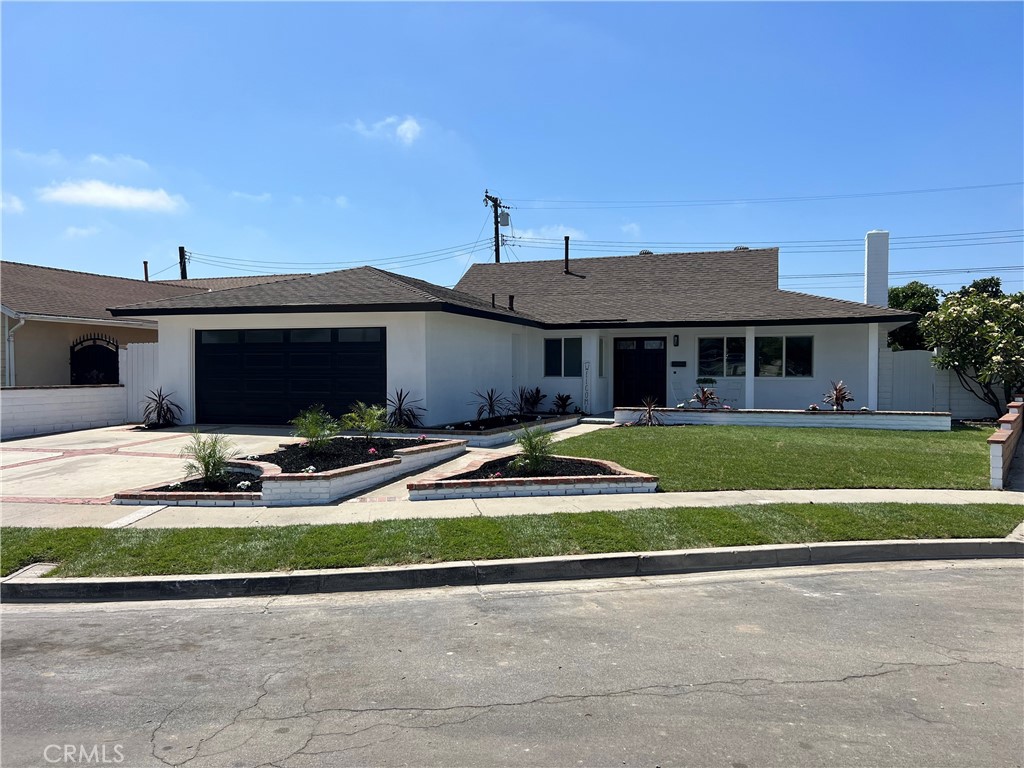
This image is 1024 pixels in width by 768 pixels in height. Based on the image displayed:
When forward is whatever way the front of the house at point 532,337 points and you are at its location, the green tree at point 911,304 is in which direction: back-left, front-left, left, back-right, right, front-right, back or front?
back-left

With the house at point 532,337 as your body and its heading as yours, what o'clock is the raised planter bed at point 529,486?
The raised planter bed is roughly at 12 o'clock from the house.

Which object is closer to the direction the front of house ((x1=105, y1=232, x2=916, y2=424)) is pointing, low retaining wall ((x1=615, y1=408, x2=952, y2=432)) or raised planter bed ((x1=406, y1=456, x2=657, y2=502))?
the raised planter bed

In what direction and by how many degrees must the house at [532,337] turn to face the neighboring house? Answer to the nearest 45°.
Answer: approximately 90° to its right

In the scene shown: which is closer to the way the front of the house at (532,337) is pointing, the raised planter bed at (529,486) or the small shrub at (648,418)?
the raised planter bed

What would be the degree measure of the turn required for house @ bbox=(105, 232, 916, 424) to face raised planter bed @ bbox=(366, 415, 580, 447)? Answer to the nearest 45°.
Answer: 0° — it already faces it

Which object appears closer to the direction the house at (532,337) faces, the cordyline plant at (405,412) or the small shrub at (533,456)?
the small shrub

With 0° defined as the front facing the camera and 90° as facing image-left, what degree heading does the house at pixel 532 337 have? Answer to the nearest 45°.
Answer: approximately 0°

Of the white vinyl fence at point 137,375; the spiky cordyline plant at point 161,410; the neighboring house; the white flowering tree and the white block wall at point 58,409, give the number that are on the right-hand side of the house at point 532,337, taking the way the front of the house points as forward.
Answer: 4

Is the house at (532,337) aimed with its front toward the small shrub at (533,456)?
yes

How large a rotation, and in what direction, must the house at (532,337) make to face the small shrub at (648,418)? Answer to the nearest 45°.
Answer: approximately 45° to its left
